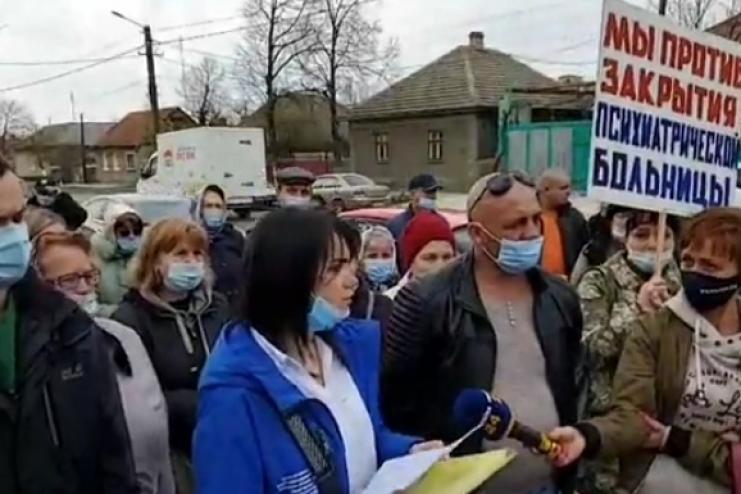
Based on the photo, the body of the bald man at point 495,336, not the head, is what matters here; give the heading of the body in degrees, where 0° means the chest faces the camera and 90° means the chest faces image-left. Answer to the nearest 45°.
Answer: approximately 315°

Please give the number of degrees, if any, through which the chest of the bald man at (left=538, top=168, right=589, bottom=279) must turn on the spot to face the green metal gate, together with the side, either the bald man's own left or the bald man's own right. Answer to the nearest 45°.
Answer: approximately 135° to the bald man's own right

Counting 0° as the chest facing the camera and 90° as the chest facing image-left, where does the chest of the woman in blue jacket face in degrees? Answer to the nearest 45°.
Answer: approximately 315°

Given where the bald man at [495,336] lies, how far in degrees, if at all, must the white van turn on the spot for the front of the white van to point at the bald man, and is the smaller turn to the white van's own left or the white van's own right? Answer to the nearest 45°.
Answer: approximately 90° to the white van's own left

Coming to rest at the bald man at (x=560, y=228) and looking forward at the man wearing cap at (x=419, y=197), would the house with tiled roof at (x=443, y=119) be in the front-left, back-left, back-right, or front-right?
front-right

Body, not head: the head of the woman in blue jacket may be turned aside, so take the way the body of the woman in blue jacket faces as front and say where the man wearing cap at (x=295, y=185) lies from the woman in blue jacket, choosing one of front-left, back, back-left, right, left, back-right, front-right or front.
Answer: back-left

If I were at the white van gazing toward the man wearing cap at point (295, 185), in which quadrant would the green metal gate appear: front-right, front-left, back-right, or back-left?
front-left

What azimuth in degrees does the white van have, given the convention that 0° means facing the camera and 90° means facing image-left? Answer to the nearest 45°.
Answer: approximately 90°

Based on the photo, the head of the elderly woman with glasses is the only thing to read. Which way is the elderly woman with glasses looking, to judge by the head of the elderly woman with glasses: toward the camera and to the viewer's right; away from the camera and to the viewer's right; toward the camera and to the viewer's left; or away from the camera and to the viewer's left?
toward the camera and to the viewer's right

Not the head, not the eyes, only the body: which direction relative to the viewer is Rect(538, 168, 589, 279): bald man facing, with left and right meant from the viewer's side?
facing the viewer and to the left of the viewer

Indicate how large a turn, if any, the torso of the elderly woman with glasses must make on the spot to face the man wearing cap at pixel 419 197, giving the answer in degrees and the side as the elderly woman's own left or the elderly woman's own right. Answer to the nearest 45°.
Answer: approximately 90° to the elderly woman's own left

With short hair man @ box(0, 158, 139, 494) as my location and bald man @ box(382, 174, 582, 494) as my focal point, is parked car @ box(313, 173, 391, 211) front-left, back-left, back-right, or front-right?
front-left

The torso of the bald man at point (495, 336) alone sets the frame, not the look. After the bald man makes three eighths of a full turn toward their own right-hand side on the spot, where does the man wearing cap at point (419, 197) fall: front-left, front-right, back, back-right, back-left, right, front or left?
right

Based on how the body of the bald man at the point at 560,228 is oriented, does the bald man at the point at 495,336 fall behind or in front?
in front
